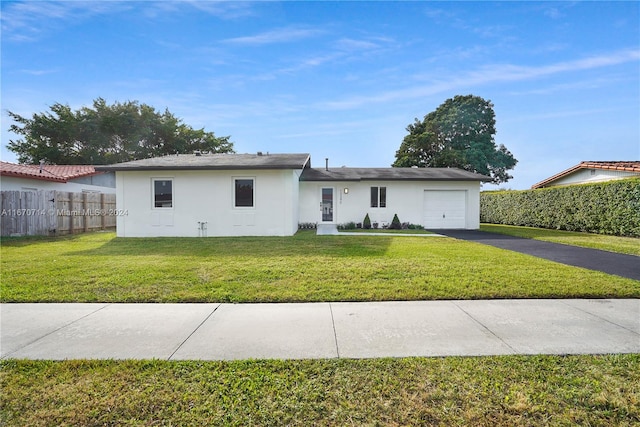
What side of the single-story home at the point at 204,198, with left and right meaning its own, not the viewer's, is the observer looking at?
front

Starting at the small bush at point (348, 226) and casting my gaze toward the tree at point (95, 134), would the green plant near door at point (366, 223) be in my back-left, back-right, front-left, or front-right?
back-right

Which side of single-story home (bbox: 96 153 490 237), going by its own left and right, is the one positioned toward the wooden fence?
right

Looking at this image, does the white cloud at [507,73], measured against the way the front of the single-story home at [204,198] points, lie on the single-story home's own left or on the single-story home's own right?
on the single-story home's own left

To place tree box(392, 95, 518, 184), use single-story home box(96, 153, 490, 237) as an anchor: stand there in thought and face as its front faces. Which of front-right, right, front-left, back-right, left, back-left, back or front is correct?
back-left

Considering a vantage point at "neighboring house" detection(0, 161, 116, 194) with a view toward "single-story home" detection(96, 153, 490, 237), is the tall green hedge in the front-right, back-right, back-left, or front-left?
front-left

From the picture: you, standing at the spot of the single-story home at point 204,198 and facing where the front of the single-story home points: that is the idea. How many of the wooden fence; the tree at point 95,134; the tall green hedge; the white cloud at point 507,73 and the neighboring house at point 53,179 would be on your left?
2

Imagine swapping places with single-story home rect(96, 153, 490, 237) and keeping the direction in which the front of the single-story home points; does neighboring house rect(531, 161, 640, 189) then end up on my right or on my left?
on my left
